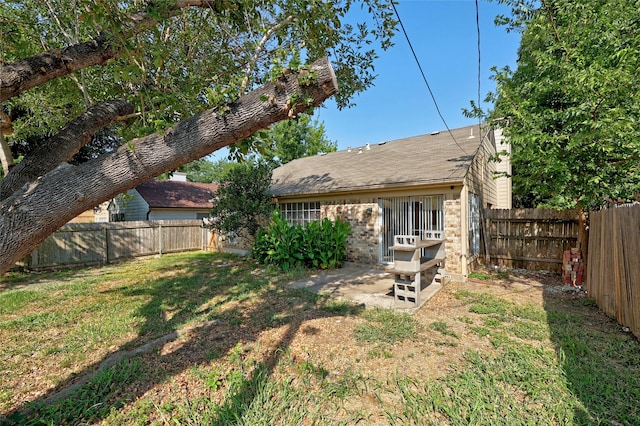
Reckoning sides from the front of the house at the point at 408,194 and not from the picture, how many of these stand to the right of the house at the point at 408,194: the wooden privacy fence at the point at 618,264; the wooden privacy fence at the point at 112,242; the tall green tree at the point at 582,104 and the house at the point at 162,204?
2

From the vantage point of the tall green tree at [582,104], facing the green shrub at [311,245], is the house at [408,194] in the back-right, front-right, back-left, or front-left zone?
front-right

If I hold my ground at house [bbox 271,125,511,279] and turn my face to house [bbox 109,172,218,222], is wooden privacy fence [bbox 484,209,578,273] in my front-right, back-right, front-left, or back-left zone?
back-right
